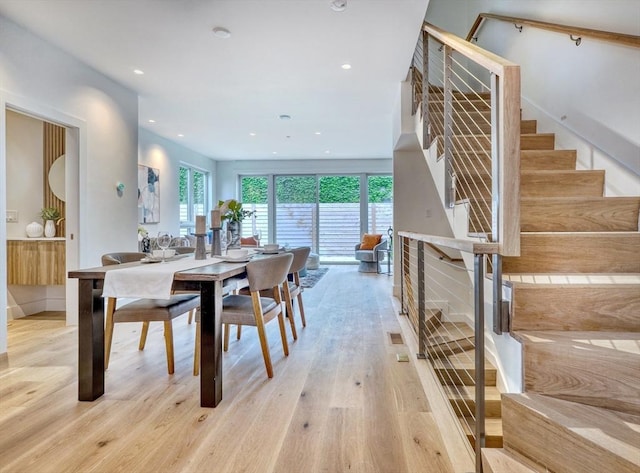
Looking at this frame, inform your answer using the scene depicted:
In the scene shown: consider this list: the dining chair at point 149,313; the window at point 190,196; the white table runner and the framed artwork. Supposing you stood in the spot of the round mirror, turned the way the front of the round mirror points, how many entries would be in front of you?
2

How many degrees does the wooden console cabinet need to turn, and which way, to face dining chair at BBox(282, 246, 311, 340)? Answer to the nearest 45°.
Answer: approximately 45° to its left

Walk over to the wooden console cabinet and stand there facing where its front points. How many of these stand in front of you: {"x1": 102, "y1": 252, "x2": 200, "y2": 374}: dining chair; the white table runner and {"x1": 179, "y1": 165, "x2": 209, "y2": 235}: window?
2

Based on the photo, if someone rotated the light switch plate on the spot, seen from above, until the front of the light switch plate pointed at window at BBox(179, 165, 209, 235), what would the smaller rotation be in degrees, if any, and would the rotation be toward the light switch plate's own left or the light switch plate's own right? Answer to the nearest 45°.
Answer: approximately 135° to the light switch plate's own left

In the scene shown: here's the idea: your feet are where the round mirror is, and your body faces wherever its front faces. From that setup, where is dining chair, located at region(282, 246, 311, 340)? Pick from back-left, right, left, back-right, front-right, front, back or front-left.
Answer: front-left

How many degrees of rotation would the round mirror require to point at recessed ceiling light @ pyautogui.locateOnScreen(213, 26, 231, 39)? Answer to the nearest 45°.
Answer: approximately 45° to its left
